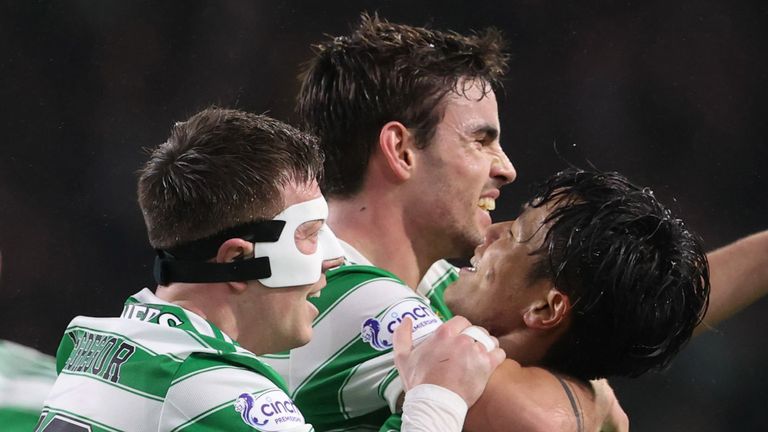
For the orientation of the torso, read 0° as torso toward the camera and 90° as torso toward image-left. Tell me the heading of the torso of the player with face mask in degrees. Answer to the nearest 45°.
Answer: approximately 225°

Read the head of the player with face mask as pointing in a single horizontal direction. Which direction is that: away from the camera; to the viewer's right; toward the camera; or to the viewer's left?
to the viewer's right
